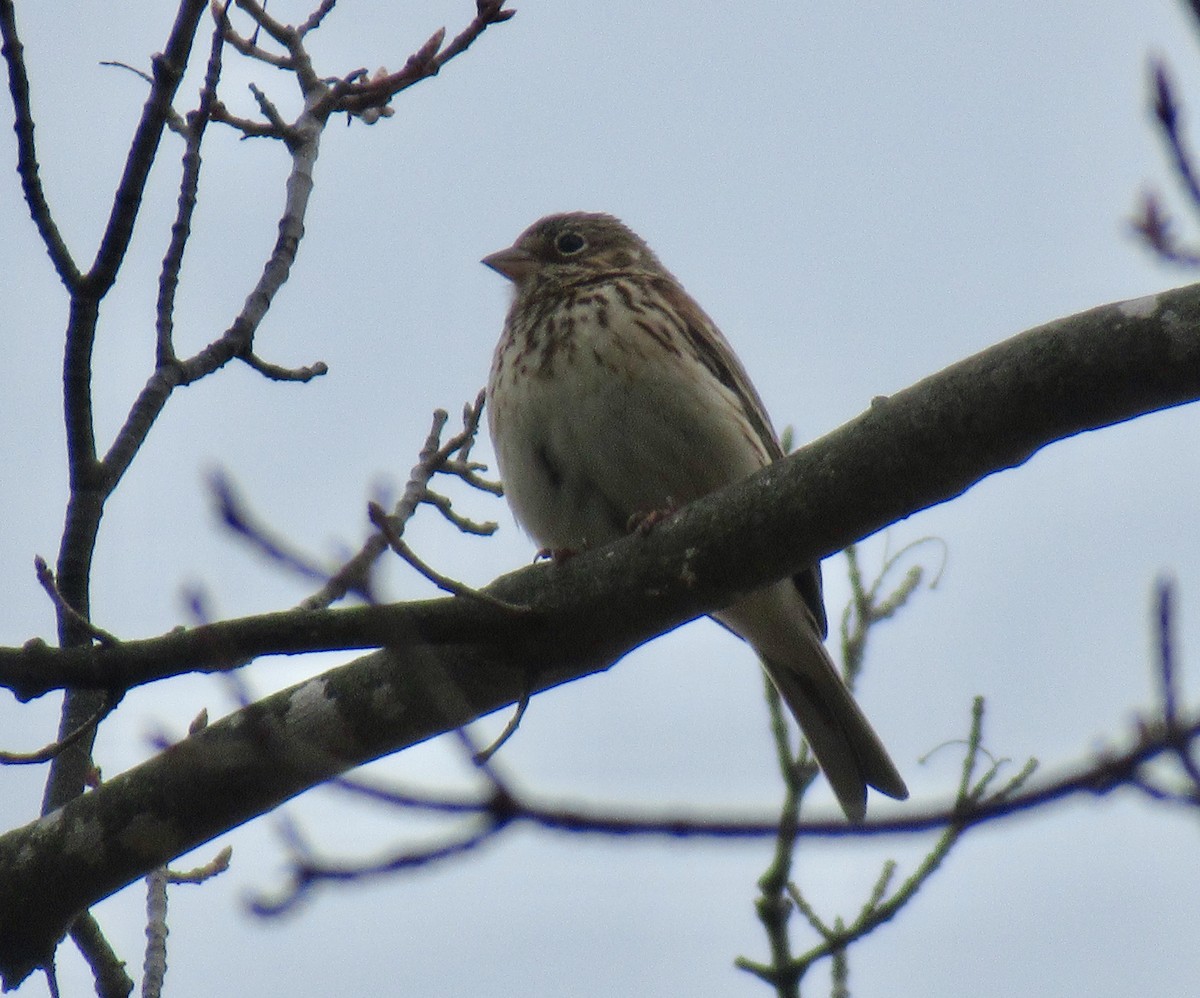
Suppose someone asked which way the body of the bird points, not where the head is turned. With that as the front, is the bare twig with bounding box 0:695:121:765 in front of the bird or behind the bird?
in front

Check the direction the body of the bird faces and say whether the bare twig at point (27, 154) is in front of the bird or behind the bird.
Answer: in front

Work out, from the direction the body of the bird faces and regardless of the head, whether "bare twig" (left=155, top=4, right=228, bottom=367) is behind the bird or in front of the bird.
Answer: in front

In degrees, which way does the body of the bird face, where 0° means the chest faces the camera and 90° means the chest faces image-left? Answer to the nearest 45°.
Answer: approximately 45°
